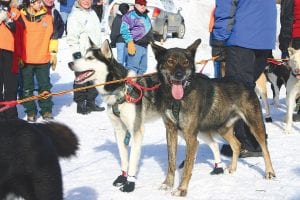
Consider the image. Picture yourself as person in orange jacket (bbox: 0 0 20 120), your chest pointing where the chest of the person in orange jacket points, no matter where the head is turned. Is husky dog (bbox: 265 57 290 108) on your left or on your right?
on your left

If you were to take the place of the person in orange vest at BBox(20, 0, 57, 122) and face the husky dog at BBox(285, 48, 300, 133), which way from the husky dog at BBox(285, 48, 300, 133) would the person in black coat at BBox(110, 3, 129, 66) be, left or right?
left

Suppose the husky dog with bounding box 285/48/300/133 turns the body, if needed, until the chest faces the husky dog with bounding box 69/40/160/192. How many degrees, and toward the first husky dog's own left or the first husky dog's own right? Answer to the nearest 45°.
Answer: approximately 45° to the first husky dog's own right

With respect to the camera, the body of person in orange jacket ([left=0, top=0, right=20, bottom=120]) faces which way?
toward the camera

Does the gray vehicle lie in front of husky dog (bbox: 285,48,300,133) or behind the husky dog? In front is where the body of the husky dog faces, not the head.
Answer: behind

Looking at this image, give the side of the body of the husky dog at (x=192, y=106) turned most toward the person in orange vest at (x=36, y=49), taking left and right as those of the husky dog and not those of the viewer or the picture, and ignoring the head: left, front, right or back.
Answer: right

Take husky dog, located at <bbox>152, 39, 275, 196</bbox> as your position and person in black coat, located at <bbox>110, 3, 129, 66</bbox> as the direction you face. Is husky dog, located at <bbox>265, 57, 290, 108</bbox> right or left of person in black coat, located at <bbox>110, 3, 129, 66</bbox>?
right

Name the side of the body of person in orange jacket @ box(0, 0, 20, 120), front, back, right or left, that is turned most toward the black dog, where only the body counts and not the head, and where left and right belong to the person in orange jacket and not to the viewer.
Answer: front

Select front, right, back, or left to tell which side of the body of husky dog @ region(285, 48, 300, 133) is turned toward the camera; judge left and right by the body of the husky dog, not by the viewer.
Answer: front

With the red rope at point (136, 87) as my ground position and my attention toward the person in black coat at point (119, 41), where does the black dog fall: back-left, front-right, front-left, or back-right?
back-left

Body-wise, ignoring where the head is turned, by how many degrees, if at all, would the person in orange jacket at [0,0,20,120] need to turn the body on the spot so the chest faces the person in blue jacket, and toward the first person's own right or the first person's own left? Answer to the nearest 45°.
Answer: approximately 45° to the first person's own left

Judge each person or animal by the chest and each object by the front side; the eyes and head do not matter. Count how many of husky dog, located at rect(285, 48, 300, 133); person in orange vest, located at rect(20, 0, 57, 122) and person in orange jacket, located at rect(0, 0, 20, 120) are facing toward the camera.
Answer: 3

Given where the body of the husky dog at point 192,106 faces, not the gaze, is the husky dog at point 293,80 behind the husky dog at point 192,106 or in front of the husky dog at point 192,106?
behind

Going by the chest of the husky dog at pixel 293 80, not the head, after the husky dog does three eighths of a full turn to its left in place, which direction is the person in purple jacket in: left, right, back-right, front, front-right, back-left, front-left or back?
back-left

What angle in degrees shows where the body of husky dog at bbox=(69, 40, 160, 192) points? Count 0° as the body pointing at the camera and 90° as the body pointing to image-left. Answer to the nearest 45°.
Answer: approximately 45°
